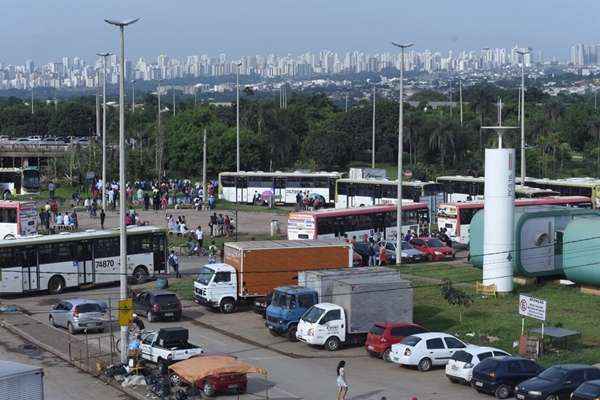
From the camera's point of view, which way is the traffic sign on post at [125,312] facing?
toward the camera

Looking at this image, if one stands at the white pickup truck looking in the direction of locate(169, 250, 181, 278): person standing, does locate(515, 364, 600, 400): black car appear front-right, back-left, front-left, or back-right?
back-right

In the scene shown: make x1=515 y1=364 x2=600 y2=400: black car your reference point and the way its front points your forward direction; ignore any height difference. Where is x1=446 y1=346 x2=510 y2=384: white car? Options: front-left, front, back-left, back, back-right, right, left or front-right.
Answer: right

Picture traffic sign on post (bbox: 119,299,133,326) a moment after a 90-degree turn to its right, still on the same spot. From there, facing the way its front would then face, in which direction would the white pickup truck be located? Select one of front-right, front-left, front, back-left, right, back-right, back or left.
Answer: back

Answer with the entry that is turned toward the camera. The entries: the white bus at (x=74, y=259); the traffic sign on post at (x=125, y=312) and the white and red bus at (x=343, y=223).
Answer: the traffic sign on post

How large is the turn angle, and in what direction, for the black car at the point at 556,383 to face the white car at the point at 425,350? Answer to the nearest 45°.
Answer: approximately 90° to its right

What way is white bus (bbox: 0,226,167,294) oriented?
to the viewer's right

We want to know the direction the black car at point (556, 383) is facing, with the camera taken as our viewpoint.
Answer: facing the viewer and to the left of the viewer

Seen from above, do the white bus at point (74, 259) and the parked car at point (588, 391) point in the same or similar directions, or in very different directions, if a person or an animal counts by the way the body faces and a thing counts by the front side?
very different directions

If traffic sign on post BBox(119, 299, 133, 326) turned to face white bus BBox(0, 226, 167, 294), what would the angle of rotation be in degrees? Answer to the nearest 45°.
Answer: approximately 180°
